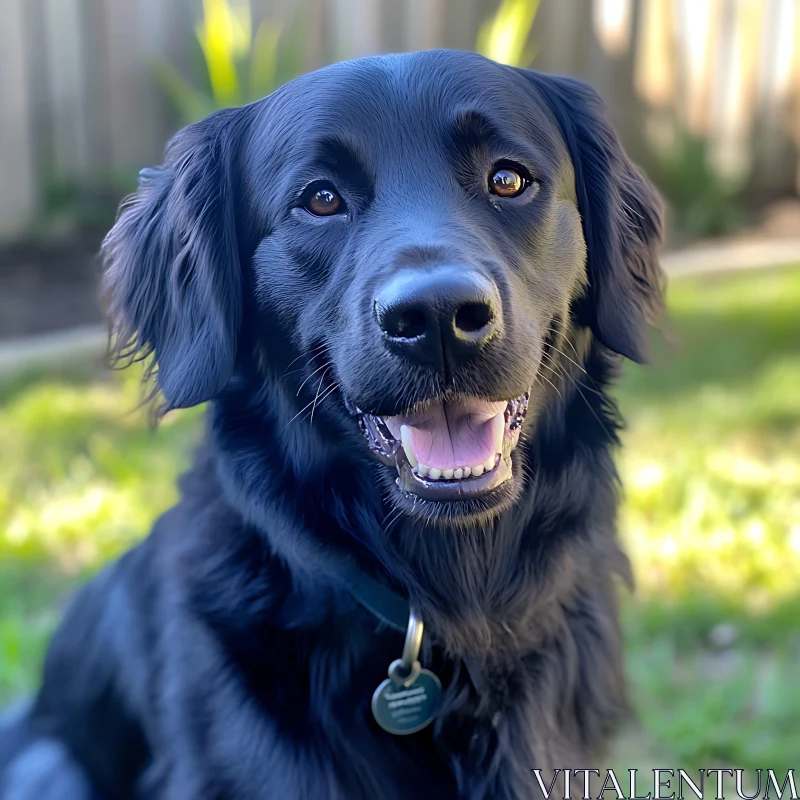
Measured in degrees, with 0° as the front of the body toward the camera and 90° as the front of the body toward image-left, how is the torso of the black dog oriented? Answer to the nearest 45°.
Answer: approximately 315°

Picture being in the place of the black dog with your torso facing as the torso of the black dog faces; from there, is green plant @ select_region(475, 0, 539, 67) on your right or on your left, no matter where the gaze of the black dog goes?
on your left

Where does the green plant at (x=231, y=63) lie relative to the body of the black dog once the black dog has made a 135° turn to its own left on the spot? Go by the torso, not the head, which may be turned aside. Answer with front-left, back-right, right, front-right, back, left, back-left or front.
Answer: front
